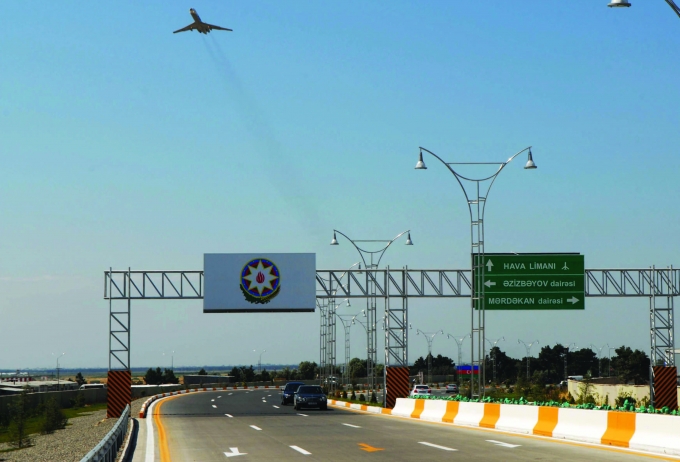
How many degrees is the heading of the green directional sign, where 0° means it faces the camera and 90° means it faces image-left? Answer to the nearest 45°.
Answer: approximately 0°

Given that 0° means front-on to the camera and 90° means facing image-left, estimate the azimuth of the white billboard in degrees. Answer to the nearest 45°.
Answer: approximately 0°

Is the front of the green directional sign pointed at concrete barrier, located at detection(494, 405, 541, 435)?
yes

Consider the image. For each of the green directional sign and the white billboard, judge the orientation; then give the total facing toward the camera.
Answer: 2

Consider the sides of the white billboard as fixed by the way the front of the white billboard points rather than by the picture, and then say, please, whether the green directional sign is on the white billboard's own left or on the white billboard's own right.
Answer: on the white billboard's own left
